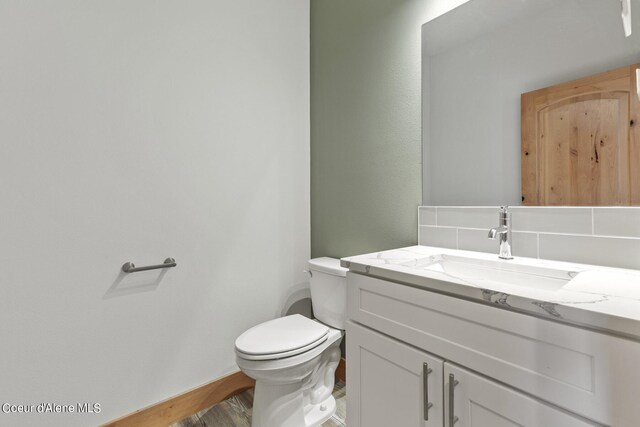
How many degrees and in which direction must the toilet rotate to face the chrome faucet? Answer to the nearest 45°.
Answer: approximately 90° to its left

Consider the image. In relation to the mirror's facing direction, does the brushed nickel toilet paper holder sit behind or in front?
in front

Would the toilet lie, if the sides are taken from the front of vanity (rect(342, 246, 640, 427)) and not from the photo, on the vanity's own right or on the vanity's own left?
on the vanity's own right

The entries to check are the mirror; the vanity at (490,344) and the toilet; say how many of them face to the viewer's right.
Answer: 0

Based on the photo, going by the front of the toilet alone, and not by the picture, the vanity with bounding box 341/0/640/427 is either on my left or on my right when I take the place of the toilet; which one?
on my left

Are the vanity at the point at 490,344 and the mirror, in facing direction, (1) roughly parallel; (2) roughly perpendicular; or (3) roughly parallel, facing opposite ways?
roughly parallel

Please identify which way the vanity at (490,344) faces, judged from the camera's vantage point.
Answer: facing the viewer and to the left of the viewer

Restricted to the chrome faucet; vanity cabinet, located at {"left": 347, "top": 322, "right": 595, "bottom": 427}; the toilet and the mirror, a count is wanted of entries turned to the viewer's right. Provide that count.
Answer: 0

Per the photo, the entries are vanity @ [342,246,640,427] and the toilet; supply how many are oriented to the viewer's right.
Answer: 0

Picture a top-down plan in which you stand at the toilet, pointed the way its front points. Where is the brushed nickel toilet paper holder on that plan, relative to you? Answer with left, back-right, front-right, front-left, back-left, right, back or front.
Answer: front-right
